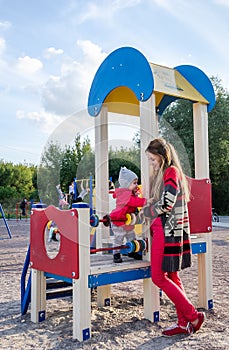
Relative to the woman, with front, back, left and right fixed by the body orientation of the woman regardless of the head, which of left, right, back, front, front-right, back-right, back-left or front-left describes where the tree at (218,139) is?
right

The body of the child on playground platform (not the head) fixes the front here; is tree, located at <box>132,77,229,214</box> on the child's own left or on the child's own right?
on the child's own left

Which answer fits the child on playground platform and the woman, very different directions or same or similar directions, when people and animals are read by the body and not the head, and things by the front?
very different directions

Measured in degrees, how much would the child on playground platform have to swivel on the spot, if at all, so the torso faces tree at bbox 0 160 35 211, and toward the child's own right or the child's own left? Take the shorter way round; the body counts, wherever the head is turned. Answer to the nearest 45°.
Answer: approximately 90° to the child's own left

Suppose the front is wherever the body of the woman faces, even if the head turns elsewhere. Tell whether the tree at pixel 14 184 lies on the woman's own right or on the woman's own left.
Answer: on the woman's own right

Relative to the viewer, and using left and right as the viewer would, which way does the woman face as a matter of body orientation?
facing to the left of the viewer

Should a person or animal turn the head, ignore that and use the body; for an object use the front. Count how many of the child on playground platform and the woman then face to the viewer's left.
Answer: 1
